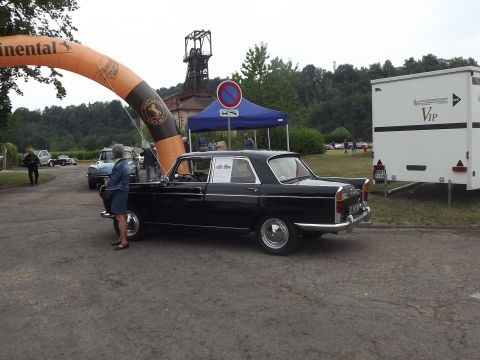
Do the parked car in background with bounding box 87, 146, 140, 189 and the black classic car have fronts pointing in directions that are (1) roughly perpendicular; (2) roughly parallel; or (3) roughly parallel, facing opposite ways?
roughly perpendicular

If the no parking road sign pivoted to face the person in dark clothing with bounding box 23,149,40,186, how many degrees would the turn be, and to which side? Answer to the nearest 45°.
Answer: approximately 135° to its right

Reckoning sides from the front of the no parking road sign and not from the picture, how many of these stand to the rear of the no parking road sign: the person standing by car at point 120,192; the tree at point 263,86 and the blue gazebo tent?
2

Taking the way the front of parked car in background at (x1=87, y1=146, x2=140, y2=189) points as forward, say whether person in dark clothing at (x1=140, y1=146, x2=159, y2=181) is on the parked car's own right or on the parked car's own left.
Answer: on the parked car's own left

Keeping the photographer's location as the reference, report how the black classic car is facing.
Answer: facing away from the viewer and to the left of the viewer

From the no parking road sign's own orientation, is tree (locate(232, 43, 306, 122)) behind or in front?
behind

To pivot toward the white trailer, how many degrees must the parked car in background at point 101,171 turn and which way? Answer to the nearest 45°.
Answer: approximately 90° to its left
